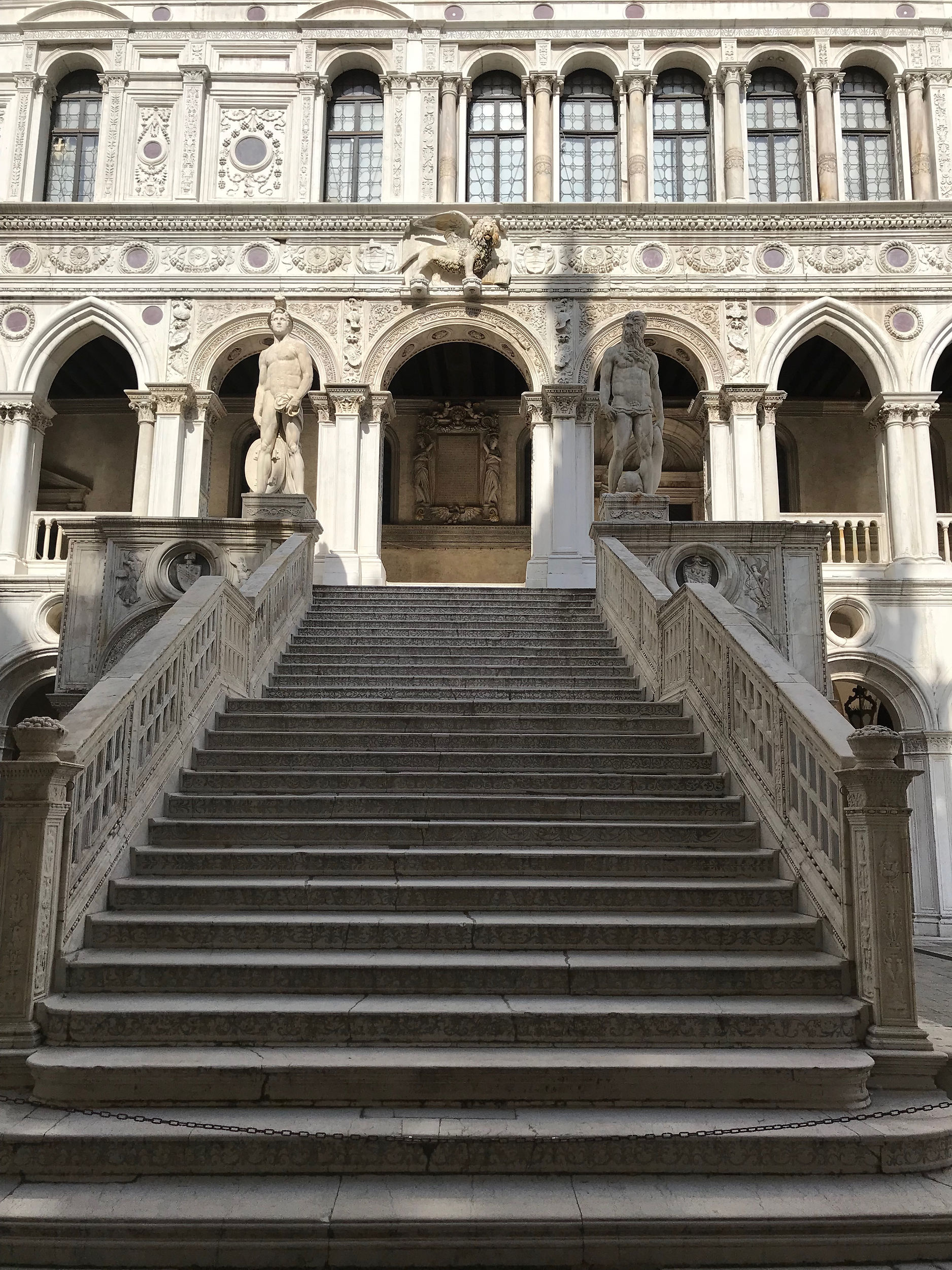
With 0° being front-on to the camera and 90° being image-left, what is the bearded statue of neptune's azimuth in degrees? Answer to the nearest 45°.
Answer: approximately 0°

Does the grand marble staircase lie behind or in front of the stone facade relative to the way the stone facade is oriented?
in front

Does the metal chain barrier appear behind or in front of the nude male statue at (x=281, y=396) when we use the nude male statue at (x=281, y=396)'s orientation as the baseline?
in front

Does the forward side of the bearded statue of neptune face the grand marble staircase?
yes

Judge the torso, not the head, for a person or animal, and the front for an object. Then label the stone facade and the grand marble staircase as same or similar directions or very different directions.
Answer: same or similar directions

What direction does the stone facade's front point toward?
toward the camera

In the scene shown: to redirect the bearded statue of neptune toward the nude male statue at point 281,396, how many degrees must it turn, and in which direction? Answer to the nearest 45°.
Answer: approximately 90° to its right

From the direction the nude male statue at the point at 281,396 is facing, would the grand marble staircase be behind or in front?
in front

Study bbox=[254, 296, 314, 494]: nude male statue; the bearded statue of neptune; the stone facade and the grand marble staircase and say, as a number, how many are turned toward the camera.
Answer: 4

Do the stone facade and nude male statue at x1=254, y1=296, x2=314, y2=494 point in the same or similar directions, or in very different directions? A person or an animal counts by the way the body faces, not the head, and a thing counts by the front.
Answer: same or similar directions

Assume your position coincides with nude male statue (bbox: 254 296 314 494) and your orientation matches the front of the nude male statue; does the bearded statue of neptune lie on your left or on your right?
on your left

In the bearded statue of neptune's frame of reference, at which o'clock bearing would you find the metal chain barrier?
The metal chain barrier is roughly at 12 o'clock from the bearded statue of neptune.

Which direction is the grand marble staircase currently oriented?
toward the camera
